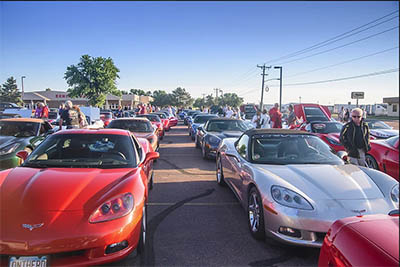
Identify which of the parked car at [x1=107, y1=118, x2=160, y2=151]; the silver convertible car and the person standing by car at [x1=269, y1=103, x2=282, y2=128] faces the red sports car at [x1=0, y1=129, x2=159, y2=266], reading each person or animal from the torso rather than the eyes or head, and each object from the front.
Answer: the parked car

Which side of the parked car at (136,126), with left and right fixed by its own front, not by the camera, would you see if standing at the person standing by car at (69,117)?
right

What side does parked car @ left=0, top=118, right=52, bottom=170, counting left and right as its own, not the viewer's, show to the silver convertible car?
left

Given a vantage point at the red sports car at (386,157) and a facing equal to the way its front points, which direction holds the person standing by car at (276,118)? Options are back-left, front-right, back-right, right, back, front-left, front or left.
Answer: back

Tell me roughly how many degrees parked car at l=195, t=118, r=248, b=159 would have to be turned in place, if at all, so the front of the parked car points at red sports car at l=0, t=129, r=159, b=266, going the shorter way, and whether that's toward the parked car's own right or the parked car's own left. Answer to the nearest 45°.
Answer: approximately 45° to the parked car's own right

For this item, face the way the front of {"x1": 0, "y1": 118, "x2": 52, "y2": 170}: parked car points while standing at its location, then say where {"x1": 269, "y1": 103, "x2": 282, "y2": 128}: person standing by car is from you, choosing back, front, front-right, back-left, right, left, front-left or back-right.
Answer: back-left

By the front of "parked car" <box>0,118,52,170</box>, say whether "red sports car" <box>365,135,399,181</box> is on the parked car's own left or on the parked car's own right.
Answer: on the parked car's own left
